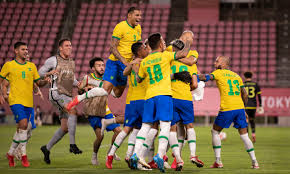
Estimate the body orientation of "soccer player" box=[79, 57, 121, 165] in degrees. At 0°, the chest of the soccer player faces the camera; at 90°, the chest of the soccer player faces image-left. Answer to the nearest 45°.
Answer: approximately 315°

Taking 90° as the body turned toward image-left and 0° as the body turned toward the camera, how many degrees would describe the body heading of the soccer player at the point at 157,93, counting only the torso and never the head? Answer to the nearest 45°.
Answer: approximately 225°
